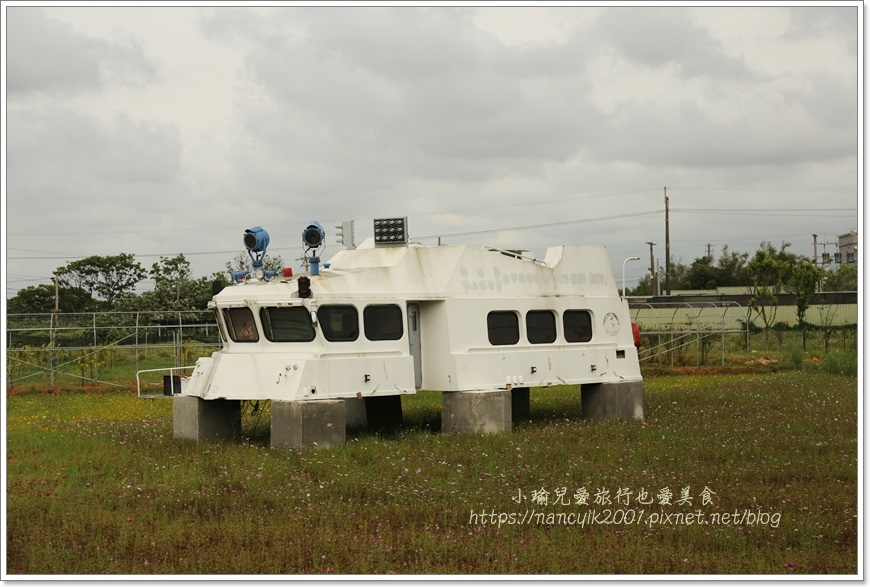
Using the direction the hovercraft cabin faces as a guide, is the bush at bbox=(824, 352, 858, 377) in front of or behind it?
behind

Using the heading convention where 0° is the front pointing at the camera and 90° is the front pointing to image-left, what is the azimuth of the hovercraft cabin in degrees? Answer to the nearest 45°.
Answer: approximately 45°

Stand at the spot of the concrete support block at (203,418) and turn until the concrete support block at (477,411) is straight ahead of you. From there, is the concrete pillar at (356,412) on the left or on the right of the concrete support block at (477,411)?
left
